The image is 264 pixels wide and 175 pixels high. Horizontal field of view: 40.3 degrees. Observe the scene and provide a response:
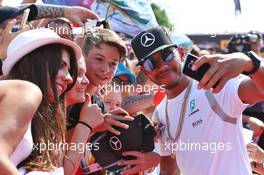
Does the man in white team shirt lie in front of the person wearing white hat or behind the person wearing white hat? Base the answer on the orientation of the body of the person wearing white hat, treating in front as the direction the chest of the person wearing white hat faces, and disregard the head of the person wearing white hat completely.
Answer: in front

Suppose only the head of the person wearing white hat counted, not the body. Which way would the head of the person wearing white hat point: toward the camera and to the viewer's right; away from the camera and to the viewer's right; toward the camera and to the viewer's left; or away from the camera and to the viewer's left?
toward the camera and to the viewer's right
